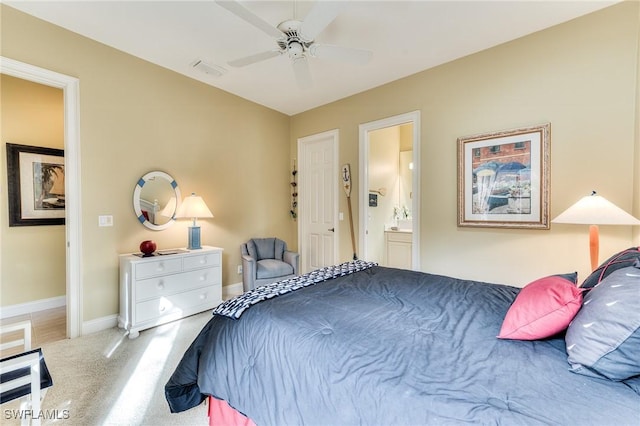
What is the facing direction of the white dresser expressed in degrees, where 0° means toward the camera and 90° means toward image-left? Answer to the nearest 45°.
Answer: approximately 315°

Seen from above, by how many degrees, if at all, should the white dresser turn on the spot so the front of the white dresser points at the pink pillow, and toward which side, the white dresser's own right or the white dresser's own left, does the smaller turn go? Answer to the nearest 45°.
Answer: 0° — it already faces it

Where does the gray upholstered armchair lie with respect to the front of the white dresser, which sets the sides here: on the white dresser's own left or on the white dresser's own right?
on the white dresser's own left

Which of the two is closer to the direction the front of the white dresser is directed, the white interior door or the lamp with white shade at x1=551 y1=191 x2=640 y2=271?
the lamp with white shade

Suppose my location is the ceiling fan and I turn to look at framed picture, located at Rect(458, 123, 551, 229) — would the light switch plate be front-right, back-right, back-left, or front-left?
back-left

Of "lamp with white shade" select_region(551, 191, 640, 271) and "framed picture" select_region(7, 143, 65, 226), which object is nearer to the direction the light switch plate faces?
the lamp with white shade

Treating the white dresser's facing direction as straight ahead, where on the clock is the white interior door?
The white interior door is roughly at 10 o'clock from the white dresser.

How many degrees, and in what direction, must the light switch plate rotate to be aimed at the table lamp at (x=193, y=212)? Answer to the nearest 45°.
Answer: approximately 90° to its left

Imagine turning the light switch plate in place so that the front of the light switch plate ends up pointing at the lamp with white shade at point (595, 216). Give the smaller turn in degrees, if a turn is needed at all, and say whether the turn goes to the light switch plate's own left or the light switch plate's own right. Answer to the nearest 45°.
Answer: approximately 45° to the light switch plate's own left

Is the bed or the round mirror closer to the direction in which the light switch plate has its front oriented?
the bed
